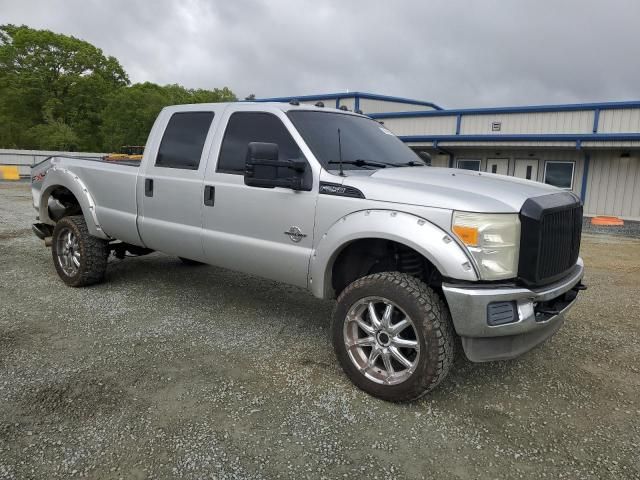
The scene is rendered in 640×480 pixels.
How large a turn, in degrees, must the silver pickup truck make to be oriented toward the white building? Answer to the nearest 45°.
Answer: approximately 90° to its left

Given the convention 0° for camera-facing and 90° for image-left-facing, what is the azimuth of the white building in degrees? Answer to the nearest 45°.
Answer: approximately 0°

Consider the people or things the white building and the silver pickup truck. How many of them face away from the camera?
0

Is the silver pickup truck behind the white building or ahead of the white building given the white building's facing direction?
ahead

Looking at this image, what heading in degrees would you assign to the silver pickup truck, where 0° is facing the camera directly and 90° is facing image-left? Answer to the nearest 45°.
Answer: approximately 315°
